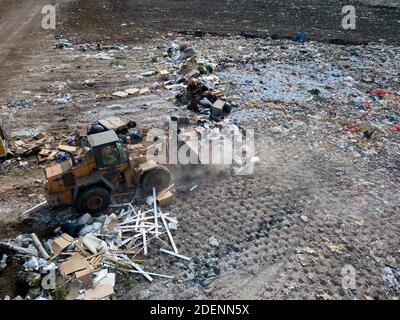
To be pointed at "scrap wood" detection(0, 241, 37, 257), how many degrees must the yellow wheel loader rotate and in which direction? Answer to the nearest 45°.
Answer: approximately 180°

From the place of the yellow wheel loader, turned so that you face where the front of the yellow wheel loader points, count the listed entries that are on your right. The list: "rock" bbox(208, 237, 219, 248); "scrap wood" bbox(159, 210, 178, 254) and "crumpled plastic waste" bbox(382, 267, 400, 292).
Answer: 3

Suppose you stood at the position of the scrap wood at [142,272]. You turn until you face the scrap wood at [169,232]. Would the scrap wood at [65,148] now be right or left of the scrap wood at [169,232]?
left

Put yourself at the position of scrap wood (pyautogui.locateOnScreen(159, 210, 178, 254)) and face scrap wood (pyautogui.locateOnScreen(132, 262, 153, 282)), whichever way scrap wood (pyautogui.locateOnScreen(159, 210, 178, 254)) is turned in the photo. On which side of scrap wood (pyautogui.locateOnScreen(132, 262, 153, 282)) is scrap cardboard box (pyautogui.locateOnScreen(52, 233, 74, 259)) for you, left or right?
right

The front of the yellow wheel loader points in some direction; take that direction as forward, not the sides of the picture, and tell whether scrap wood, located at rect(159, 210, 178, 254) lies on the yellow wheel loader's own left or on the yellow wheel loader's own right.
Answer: on the yellow wheel loader's own right

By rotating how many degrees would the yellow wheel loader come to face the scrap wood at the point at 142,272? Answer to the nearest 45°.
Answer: approximately 135° to its right

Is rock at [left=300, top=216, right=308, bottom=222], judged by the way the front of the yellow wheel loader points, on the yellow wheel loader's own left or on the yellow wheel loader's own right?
on the yellow wheel loader's own right

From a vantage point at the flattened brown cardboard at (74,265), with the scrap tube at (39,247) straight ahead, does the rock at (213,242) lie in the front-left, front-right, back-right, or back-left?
back-right

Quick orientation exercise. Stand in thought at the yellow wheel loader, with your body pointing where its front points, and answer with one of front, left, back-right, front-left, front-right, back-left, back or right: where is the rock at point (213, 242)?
right

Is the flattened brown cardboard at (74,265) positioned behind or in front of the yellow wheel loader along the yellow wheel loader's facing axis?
behind

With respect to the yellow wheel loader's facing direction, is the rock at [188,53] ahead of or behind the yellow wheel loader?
ahead

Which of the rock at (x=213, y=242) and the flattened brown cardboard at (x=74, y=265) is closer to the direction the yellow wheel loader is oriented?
the rock

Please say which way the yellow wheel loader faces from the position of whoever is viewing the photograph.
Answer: facing away from the viewer and to the right of the viewer
